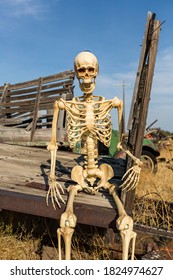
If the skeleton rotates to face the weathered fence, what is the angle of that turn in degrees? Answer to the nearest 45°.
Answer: approximately 180°

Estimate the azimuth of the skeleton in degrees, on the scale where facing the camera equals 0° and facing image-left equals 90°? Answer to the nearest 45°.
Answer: approximately 0°
